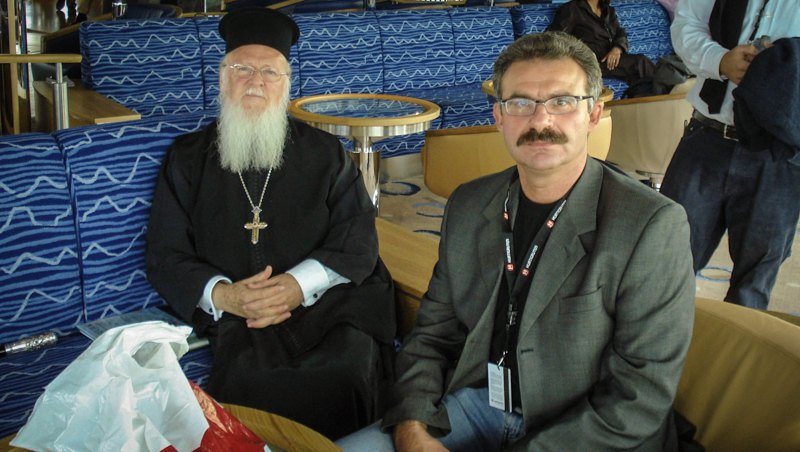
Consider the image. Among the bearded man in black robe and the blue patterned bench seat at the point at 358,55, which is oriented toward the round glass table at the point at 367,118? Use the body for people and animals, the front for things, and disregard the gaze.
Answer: the blue patterned bench seat

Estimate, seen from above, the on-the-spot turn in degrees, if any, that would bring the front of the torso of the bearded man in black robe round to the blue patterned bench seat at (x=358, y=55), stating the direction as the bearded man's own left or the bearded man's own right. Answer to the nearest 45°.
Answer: approximately 180°

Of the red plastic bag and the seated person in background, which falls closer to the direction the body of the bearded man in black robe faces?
the red plastic bag

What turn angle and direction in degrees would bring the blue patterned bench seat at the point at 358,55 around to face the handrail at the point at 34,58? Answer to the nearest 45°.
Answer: approximately 45° to its right

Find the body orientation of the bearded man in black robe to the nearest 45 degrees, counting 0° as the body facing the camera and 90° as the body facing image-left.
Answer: approximately 0°

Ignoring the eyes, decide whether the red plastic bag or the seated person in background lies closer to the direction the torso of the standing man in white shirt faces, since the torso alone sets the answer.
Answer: the red plastic bag

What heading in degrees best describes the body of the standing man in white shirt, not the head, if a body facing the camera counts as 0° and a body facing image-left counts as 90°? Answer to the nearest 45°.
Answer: approximately 45°

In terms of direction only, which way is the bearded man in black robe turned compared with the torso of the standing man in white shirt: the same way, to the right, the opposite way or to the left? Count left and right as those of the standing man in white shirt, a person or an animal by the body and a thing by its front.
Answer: to the left
